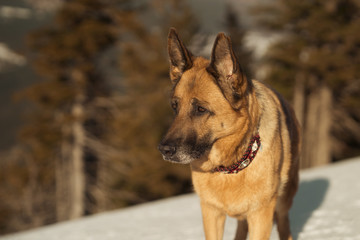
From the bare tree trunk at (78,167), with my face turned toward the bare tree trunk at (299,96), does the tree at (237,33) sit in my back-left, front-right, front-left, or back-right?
front-left

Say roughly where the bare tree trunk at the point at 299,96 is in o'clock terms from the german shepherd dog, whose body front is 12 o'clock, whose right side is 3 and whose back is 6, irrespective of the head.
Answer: The bare tree trunk is roughly at 5 o'clock from the german shepherd dog.

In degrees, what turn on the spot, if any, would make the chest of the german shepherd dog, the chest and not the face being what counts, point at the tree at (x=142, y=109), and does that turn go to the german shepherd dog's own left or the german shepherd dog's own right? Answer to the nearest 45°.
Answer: approximately 135° to the german shepherd dog's own right

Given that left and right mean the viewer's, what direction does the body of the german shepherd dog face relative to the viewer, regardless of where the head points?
facing the viewer and to the left of the viewer

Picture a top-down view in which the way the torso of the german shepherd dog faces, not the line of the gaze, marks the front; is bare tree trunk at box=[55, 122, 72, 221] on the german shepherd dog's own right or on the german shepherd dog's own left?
on the german shepherd dog's own right

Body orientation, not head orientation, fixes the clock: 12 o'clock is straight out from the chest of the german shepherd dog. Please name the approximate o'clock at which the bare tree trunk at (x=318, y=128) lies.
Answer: The bare tree trunk is roughly at 5 o'clock from the german shepherd dog.

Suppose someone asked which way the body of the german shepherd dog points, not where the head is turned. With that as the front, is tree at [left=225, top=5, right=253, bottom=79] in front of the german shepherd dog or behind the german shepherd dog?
behind
